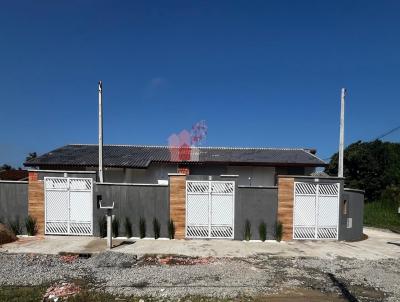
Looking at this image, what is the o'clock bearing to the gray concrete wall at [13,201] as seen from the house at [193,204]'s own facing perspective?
The gray concrete wall is roughly at 3 o'clock from the house.

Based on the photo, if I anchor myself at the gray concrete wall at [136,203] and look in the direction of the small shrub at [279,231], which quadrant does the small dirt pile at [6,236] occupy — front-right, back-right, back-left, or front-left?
back-right

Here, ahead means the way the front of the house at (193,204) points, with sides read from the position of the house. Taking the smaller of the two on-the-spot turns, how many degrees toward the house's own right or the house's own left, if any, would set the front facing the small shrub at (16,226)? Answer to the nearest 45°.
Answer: approximately 90° to the house's own right

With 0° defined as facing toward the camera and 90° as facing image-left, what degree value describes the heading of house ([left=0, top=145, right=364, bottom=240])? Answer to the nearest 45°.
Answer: approximately 0°

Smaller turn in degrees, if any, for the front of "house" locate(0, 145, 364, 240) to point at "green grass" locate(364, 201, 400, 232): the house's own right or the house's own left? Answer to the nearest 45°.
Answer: approximately 135° to the house's own left
